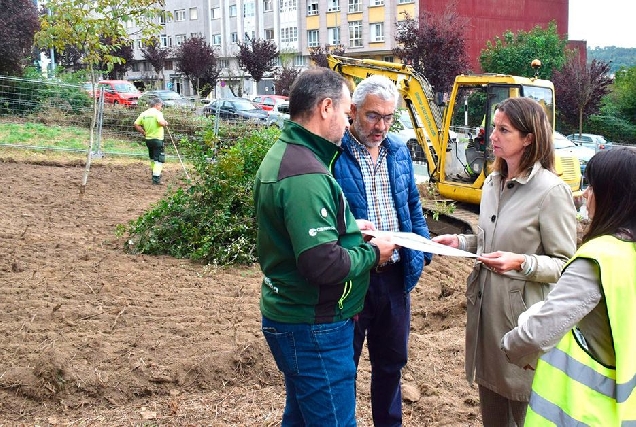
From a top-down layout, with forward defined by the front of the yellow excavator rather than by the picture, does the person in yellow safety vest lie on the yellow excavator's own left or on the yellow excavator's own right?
on the yellow excavator's own left

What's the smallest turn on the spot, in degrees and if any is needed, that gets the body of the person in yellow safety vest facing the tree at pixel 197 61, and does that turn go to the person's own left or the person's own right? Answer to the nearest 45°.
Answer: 0° — they already face it

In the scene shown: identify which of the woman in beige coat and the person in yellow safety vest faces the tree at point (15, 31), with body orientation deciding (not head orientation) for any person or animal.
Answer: the person in yellow safety vest

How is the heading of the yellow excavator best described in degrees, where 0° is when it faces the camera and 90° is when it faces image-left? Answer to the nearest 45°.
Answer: approximately 90°

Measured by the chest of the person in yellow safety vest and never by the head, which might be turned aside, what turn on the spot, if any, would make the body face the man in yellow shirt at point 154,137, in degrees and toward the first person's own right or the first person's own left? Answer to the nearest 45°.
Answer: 0° — they already face them

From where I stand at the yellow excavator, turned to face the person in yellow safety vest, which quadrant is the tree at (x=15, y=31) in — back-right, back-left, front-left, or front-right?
back-right

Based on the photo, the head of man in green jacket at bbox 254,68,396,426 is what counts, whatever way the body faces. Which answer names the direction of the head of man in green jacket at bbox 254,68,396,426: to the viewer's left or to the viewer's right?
to the viewer's right

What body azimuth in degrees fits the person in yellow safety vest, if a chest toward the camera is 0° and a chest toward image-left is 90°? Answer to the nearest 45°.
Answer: approximately 135°

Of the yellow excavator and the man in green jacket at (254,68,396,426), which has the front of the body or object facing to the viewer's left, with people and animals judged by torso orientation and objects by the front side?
the yellow excavator

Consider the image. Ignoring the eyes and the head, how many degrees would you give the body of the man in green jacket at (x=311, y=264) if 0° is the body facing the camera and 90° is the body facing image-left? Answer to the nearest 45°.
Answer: approximately 225°

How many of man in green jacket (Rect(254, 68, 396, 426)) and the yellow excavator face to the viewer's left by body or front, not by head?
1

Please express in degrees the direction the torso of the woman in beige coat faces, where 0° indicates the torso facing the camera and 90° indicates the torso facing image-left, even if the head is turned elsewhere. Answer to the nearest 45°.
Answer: approximately 45°
